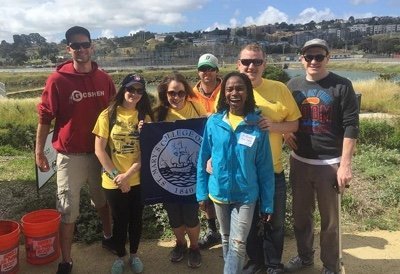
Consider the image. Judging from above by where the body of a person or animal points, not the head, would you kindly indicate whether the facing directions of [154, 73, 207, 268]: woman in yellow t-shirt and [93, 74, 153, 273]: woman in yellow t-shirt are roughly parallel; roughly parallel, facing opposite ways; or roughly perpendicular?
roughly parallel

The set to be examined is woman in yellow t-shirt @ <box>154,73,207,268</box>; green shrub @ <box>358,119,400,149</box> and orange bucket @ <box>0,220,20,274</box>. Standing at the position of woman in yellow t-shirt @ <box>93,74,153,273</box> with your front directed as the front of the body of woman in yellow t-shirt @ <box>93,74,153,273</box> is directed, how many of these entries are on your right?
1

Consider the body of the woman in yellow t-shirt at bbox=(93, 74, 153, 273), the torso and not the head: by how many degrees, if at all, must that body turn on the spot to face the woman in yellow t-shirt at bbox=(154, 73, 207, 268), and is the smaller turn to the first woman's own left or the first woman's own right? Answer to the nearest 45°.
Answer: approximately 90° to the first woman's own left

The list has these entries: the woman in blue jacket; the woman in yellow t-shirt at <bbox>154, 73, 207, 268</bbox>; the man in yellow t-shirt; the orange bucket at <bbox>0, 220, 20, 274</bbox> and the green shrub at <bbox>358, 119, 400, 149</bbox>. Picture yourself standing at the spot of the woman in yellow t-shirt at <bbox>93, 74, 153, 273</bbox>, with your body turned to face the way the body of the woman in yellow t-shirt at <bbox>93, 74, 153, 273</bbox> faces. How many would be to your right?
1

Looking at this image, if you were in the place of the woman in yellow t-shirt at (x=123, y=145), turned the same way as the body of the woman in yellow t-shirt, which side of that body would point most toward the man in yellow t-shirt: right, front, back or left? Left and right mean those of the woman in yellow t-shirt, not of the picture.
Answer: left

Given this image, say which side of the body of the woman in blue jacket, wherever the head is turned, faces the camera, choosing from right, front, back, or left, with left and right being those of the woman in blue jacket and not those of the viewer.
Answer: front

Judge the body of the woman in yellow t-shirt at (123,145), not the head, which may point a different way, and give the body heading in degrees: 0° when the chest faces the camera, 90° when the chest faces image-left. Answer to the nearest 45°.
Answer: approximately 0°

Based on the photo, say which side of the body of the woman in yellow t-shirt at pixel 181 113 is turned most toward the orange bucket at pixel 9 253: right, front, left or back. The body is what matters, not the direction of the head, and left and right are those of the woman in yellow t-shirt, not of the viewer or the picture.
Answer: right

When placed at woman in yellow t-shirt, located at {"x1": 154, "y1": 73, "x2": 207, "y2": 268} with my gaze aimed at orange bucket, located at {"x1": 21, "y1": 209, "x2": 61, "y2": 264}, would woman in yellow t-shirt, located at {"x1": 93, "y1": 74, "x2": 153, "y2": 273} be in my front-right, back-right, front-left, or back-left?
front-left

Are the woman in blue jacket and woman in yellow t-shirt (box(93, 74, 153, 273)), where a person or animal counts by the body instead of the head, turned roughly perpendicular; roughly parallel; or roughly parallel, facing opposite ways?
roughly parallel

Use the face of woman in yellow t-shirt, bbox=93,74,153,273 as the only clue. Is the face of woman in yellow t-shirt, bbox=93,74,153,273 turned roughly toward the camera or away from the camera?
toward the camera

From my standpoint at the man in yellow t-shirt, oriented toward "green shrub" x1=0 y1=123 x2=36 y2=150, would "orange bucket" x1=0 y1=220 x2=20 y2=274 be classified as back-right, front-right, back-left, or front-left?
front-left

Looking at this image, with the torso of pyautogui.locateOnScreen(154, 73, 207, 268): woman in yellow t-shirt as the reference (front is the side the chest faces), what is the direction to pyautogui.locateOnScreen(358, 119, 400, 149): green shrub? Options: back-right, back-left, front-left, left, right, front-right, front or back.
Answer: back-left

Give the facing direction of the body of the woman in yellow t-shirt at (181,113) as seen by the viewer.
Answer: toward the camera
